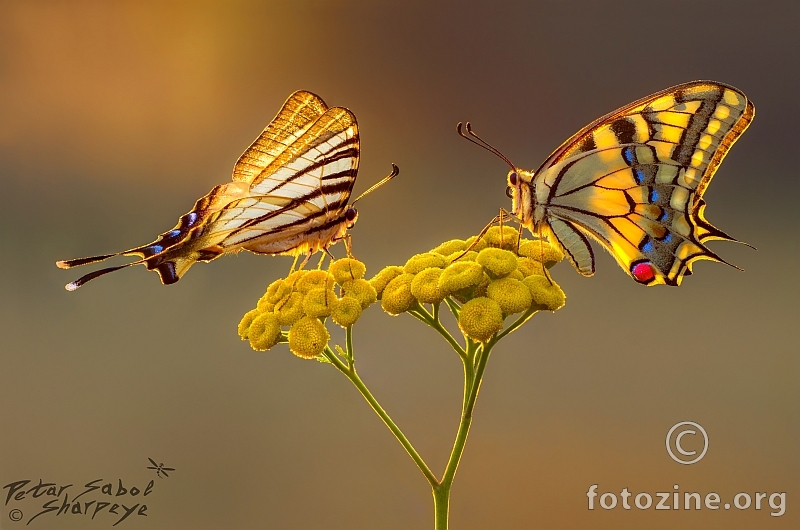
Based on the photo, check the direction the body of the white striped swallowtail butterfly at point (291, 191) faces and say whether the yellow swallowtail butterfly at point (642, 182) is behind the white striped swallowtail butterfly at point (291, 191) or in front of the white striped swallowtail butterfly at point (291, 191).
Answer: in front

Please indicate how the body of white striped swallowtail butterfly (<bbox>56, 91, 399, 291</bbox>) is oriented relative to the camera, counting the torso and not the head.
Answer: to the viewer's right

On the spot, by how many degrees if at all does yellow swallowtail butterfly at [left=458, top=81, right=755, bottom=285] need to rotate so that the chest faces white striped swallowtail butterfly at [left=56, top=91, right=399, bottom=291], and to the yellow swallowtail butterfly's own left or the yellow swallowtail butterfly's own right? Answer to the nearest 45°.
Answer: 0° — it already faces it

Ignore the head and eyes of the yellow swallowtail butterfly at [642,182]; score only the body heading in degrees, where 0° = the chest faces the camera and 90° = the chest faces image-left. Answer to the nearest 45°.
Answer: approximately 90°

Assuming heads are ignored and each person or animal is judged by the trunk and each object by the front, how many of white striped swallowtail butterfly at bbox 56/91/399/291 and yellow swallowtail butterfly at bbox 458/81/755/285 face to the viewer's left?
1
